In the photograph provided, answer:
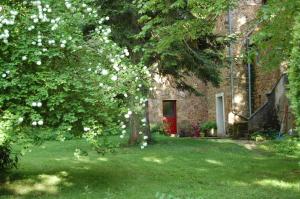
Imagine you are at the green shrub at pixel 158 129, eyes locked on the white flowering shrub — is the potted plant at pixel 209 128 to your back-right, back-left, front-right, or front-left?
back-left

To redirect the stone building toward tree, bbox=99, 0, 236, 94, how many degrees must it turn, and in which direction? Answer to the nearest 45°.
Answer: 0° — it already faces it

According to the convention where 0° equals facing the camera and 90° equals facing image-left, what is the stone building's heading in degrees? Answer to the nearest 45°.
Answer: approximately 0°

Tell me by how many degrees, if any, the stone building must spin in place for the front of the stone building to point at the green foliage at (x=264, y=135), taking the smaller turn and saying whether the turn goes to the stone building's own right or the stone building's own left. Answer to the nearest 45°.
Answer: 0° — it already faces it
